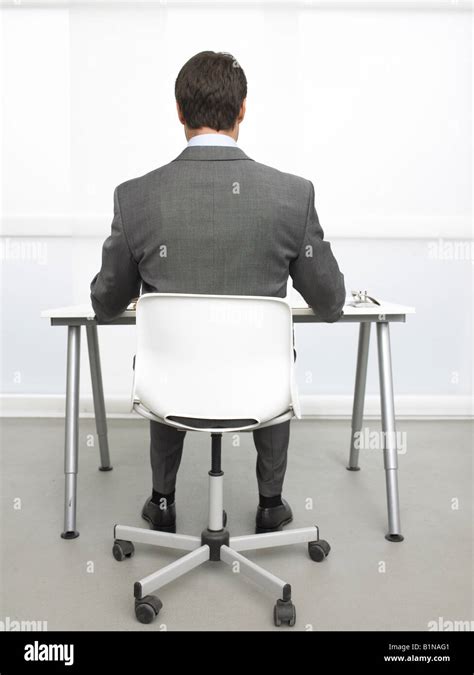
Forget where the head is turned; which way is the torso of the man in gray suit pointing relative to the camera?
away from the camera

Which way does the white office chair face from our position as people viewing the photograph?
facing away from the viewer

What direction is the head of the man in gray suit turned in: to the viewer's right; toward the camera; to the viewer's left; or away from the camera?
away from the camera
